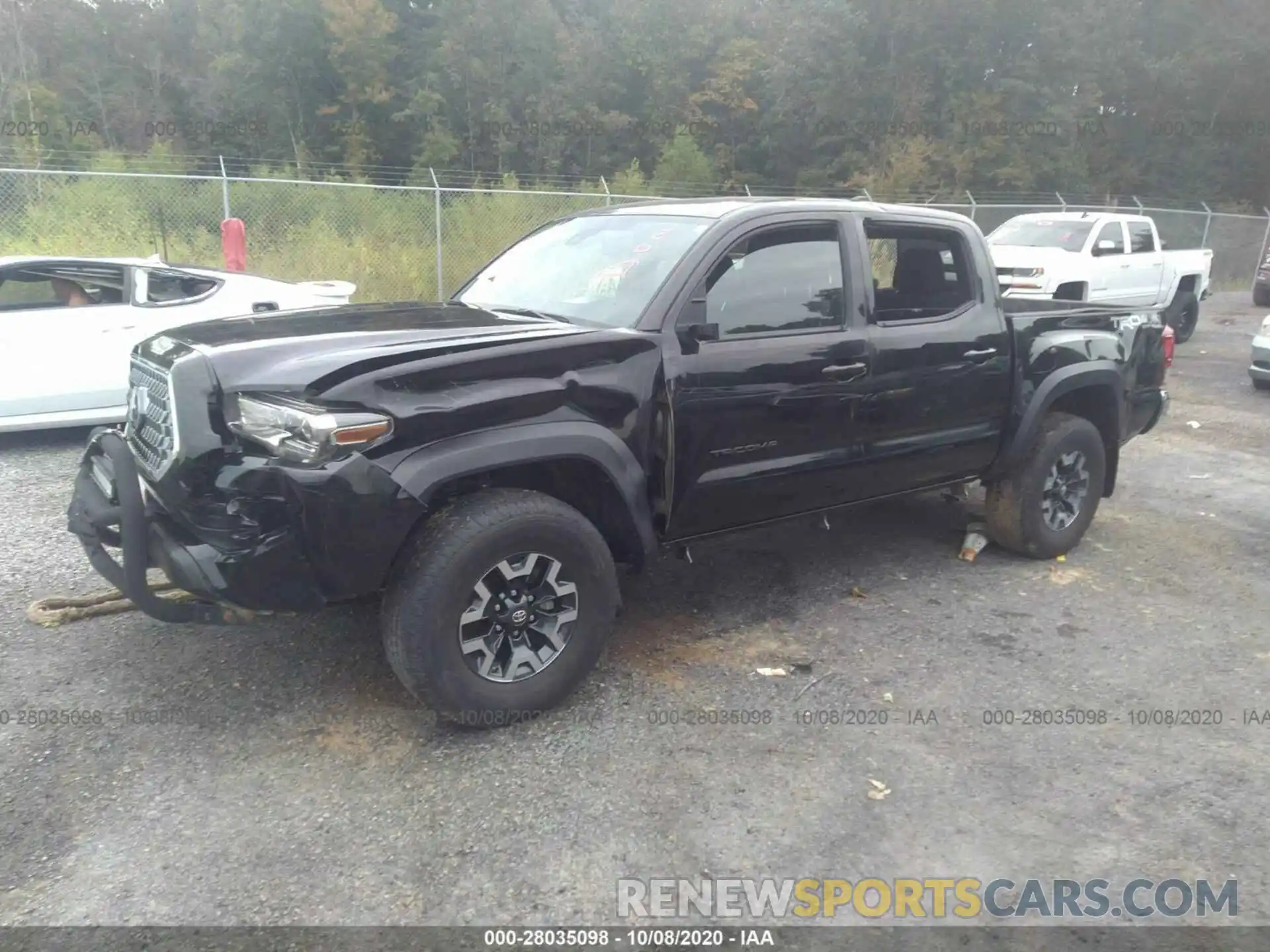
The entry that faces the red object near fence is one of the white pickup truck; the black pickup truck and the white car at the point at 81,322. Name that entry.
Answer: the white pickup truck

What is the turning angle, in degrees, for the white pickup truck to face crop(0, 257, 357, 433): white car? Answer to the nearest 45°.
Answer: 0° — it already faces it

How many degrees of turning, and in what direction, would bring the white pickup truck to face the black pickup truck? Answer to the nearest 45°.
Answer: approximately 45° to its left

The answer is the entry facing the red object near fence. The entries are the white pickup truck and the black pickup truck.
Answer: the white pickup truck

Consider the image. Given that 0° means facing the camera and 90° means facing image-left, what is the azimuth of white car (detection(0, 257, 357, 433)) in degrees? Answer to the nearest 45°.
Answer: approximately 90°

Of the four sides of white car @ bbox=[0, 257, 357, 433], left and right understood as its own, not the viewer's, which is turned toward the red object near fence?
right

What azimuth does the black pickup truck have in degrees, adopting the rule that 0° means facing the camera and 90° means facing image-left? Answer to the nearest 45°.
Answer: approximately 45°

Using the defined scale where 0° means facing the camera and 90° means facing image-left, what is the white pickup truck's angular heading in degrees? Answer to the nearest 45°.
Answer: approximately 45°
